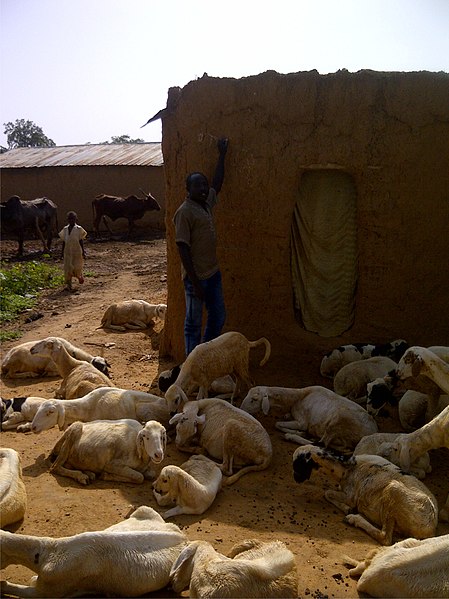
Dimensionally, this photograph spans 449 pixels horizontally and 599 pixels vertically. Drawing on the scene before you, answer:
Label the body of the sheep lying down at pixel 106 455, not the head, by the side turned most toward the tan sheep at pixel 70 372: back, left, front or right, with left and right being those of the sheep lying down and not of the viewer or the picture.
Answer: left

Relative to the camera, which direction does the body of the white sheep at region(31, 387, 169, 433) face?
to the viewer's left

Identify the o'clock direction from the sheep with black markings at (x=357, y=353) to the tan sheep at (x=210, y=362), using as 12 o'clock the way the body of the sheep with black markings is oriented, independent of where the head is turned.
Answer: The tan sheep is roughly at 5 o'clock from the sheep with black markings.

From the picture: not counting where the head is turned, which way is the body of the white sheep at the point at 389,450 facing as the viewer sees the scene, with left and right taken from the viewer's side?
facing to the right of the viewer

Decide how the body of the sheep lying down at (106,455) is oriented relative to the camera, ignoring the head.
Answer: to the viewer's right

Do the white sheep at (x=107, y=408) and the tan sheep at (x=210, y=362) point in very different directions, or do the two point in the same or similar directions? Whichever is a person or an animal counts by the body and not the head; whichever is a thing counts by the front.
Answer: same or similar directions

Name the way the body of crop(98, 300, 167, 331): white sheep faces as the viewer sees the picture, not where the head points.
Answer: to the viewer's right

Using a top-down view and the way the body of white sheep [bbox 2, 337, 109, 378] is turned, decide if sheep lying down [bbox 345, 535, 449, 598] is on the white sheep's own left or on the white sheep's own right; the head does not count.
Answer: on the white sheep's own right

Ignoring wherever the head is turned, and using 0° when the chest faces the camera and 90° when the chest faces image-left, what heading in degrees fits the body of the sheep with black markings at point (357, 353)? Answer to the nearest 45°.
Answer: approximately 270°

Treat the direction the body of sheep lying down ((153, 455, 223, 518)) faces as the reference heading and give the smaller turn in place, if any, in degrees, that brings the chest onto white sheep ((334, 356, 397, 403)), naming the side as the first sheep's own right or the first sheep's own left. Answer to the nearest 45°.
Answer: approximately 180°

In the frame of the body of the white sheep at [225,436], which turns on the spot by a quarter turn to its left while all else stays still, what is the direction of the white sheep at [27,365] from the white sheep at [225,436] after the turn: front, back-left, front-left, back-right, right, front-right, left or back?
right

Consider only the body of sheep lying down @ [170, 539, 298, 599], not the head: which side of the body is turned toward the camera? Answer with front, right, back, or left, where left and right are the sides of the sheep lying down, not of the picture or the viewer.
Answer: left
